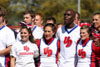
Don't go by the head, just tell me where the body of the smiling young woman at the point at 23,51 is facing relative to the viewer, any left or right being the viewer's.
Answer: facing the viewer

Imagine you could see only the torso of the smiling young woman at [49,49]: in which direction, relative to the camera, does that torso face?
toward the camera
